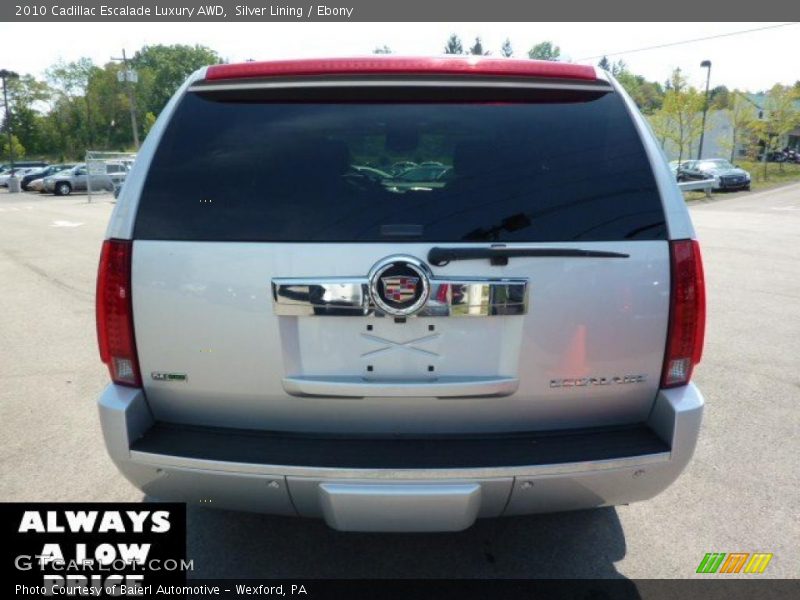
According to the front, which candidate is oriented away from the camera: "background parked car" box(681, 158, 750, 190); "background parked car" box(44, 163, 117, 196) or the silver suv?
the silver suv

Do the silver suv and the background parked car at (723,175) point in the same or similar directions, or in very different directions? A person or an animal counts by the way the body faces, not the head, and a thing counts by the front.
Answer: very different directions

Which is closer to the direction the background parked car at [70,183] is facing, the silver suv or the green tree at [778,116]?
the silver suv

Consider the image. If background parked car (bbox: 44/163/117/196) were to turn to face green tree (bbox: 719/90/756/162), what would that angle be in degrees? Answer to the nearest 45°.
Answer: approximately 135° to its left

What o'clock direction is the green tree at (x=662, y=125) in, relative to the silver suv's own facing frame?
The green tree is roughly at 1 o'clock from the silver suv.

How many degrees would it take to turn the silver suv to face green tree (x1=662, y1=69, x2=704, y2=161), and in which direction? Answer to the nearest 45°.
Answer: approximately 45° to its right

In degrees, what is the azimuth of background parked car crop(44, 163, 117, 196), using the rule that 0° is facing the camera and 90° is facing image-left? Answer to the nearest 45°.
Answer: approximately 45°

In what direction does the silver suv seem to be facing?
away from the camera

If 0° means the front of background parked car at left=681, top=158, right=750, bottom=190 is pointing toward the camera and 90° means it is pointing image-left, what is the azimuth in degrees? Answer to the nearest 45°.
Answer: approximately 315°

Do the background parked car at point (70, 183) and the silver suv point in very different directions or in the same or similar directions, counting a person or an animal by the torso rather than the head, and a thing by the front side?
very different directions

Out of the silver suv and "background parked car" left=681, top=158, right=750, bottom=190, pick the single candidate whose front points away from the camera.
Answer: the silver suv
